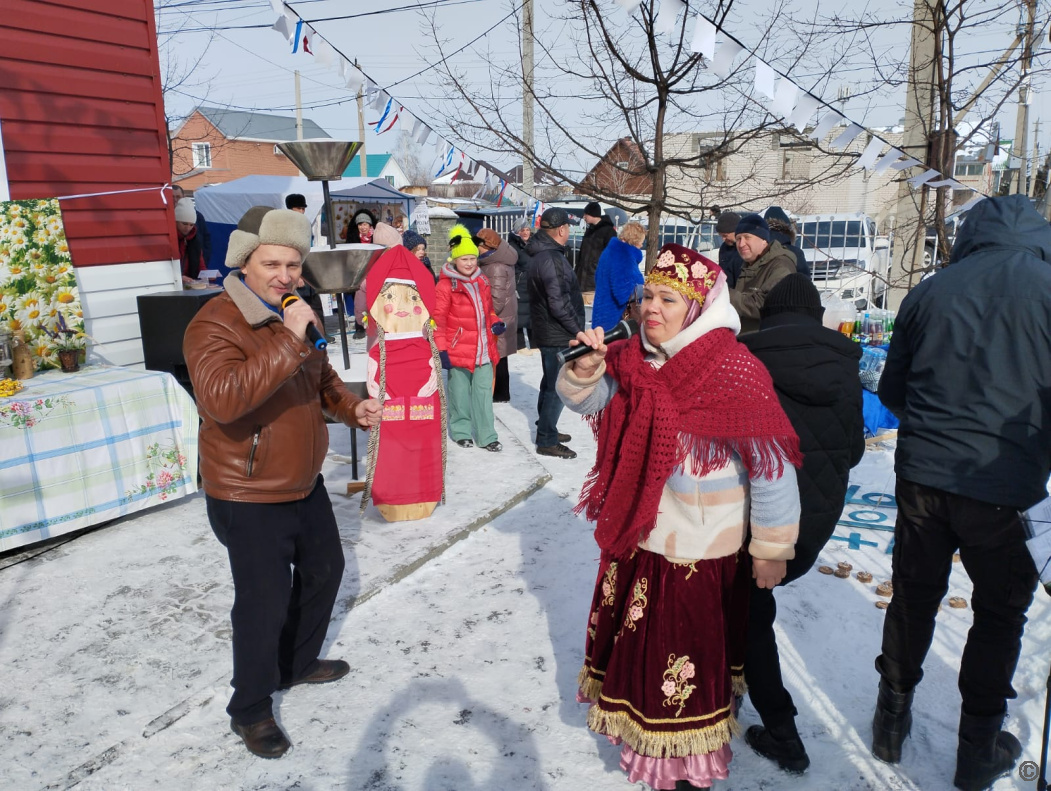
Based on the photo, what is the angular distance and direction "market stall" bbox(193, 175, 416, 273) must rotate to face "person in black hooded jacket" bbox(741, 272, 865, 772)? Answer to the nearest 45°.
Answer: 0° — it already faces them

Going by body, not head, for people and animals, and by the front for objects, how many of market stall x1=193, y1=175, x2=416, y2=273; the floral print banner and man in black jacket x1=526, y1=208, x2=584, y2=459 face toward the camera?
2

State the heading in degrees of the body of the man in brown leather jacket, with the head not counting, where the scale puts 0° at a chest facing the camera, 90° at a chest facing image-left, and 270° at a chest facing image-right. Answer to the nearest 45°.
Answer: approximately 315°

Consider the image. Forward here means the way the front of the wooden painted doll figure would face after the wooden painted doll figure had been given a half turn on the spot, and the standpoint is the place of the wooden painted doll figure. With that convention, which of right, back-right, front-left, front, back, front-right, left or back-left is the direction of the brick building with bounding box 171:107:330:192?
front

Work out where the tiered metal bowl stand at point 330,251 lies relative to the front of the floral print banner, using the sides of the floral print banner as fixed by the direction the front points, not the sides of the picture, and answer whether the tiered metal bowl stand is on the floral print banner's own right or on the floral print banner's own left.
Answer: on the floral print banner's own left

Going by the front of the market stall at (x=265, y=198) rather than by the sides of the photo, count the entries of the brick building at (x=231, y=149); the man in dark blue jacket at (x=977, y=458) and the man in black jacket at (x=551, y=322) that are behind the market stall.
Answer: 1

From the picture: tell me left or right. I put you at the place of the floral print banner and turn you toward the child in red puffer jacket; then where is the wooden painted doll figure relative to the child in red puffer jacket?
right

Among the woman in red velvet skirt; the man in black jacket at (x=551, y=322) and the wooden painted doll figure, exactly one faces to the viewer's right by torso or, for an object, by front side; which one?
the man in black jacket

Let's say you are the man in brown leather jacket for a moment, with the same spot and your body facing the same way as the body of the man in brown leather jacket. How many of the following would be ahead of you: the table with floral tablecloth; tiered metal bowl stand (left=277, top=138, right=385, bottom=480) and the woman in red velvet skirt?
1

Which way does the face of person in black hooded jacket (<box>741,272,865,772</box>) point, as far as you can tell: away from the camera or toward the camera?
away from the camera
